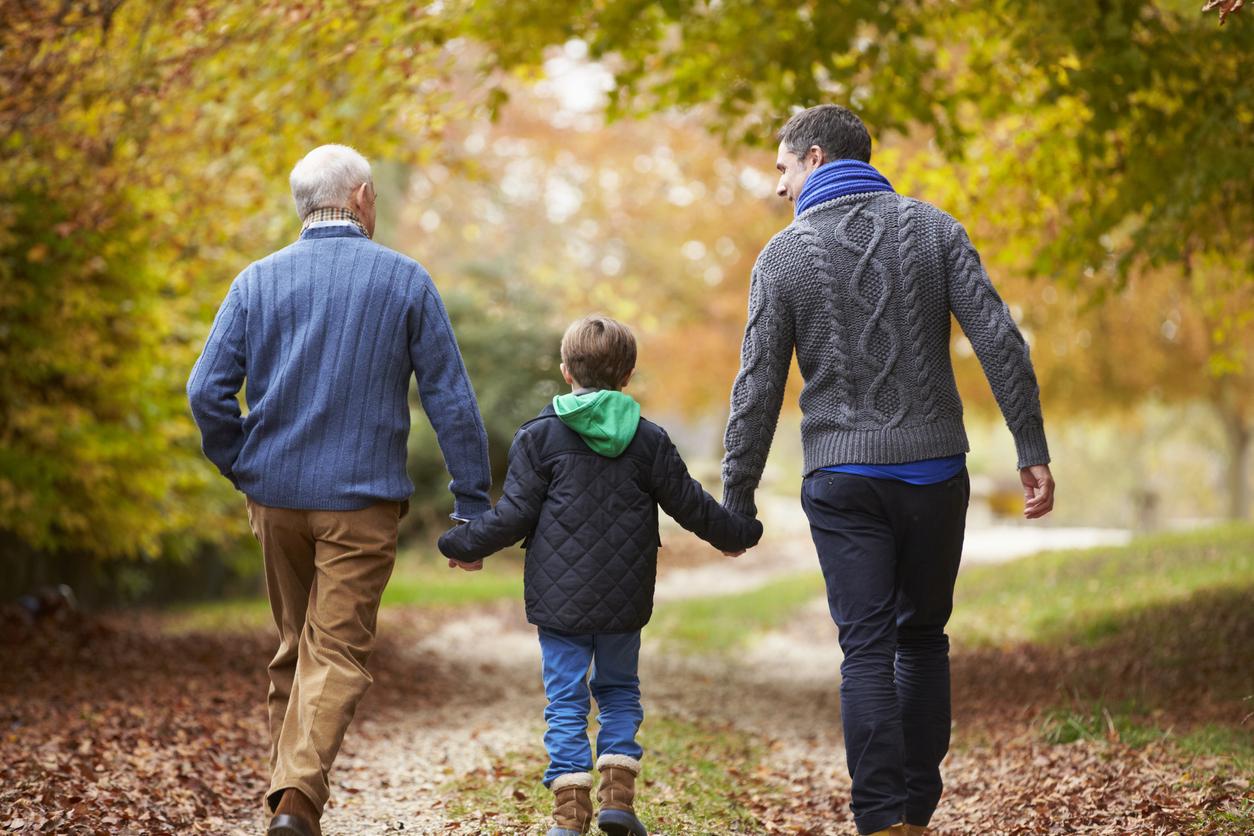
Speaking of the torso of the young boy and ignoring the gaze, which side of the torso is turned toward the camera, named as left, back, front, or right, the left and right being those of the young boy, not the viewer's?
back

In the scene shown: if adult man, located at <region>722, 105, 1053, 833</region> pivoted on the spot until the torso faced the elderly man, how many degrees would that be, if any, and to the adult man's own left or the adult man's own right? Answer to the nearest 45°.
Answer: approximately 90° to the adult man's own left

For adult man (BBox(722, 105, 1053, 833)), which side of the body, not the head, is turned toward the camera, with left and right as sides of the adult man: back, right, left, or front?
back

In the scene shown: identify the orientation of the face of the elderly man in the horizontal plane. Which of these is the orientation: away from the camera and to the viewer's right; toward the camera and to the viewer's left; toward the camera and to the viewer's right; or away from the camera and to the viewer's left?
away from the camera and to the viewer's right

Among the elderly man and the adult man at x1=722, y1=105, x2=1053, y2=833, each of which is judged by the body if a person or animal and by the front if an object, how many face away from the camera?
2

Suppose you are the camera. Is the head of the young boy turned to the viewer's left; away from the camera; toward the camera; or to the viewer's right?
away from the camera

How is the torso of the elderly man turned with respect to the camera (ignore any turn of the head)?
away from the camera

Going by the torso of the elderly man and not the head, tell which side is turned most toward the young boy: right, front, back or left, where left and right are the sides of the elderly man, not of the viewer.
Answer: right
